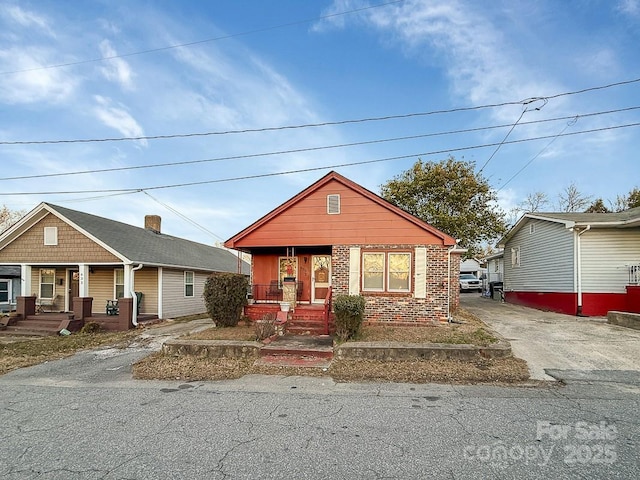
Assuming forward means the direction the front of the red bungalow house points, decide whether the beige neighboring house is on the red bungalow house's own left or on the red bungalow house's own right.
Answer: on the red bungalow house's own right

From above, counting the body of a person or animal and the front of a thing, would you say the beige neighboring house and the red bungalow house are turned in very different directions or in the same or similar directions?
same or similar directions

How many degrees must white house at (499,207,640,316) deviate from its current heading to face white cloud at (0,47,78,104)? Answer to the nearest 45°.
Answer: approximately 90° to its right

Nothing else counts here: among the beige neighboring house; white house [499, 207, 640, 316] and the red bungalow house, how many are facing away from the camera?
0

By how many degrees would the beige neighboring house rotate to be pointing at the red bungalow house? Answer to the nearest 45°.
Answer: approximately 90° to its left

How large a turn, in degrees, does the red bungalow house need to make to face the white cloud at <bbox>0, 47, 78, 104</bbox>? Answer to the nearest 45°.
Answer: approximately 90° to its right

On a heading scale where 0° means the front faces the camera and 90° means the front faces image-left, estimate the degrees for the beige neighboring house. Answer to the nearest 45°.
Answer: approximately 45°

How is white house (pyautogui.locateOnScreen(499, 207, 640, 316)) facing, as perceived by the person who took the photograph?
facing the viewer and to the right of the viewer

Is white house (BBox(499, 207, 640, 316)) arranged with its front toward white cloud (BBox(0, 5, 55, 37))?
no

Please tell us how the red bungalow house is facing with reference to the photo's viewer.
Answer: facing the viewer

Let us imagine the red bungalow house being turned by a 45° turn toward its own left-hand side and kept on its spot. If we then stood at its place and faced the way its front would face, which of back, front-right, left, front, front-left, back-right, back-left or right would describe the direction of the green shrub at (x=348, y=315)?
front-right

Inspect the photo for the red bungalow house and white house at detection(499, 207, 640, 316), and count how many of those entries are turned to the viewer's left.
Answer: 0

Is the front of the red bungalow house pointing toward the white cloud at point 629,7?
no

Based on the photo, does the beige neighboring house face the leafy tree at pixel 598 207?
no

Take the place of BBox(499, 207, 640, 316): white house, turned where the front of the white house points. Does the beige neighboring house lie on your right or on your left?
on your right

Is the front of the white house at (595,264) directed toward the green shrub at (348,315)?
no

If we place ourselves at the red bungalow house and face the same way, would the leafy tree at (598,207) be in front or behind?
behind

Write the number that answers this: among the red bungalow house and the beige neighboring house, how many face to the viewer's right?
0

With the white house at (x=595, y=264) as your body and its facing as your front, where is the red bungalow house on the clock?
The red bungalow house is roughly at 3 o'clock from the white house.
